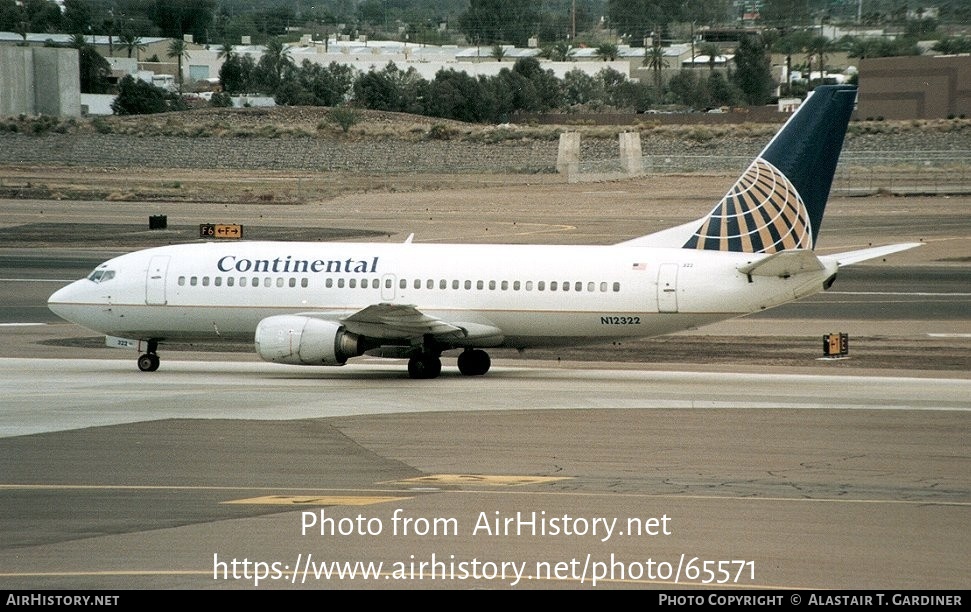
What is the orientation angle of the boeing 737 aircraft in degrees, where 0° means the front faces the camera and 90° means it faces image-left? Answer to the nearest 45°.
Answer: approximately 90°
